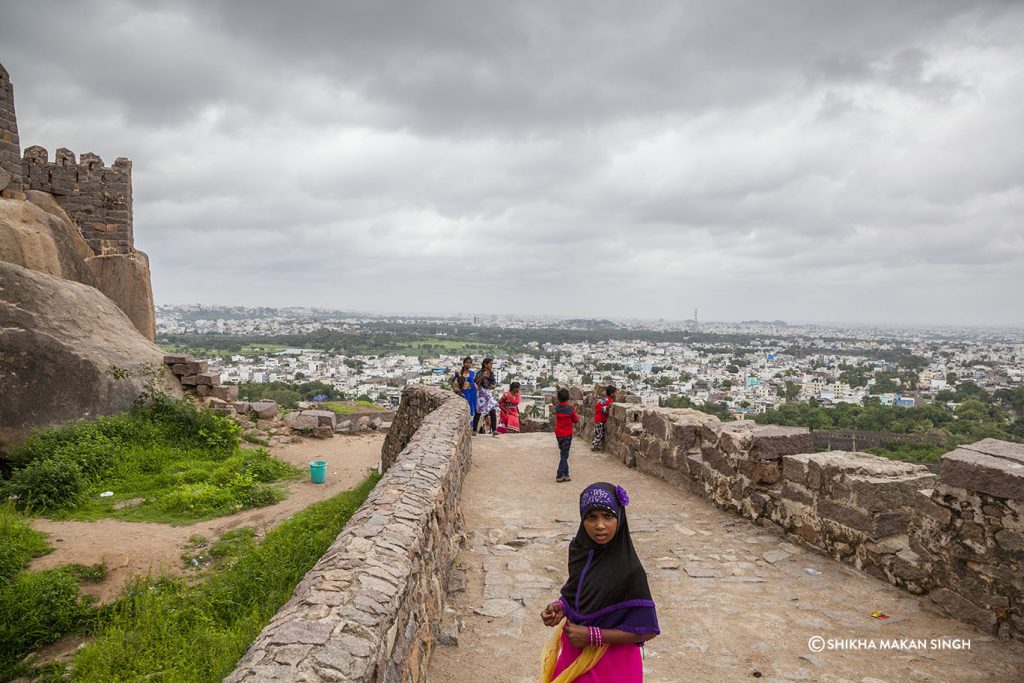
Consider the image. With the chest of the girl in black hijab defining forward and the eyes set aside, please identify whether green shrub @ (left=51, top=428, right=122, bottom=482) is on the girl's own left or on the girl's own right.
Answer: on the girl's own right

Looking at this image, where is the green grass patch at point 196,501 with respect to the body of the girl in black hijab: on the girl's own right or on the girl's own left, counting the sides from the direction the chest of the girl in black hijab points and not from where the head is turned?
on the girl's own right

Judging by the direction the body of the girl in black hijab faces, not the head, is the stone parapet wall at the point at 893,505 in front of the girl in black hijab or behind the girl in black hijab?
behind

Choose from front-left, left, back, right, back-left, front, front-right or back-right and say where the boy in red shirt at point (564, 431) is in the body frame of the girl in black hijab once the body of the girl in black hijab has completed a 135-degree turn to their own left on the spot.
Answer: left

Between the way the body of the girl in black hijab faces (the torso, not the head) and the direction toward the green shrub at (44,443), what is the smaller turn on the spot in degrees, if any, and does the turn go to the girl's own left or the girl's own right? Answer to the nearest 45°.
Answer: approximately 90° to the girl's own right

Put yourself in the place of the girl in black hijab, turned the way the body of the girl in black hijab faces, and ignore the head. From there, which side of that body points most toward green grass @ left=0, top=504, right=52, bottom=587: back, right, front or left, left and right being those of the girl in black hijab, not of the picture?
right

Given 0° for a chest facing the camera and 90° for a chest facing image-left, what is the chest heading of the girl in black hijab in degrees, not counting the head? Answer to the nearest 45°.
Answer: approximately 45°

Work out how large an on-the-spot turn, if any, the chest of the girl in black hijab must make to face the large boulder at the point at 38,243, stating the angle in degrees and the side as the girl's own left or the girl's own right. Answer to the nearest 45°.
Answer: approximately 90° to the girl's own right

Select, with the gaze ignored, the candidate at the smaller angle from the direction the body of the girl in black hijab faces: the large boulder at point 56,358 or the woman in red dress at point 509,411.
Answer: the large boulder

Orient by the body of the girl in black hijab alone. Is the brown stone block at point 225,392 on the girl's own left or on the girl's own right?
on the girl's own right

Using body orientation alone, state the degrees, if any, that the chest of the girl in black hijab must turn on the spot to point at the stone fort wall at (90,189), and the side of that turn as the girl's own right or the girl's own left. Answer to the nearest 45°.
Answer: approximately 90° to the girl's own right

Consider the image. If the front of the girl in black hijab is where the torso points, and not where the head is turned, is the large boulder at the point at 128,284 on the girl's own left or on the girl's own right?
on the girl's own right
